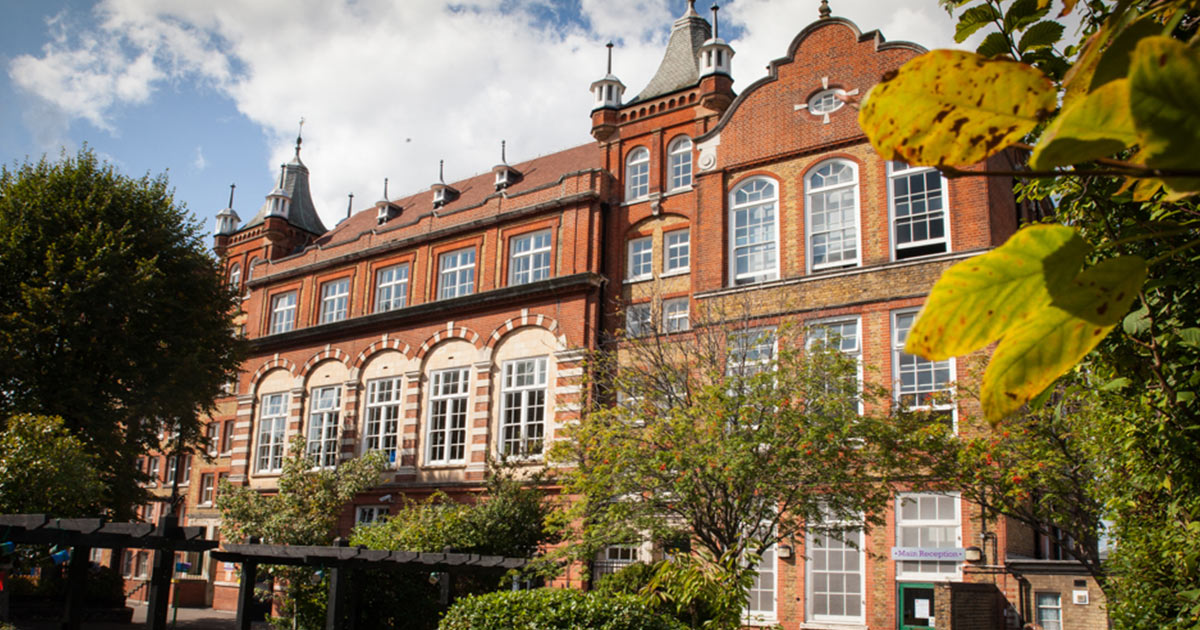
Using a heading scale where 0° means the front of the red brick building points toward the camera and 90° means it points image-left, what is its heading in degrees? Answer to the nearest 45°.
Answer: approximately 45°

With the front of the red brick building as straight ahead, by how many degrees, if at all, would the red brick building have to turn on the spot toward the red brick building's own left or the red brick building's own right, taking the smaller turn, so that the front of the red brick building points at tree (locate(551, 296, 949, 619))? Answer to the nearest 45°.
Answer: approximately 45° to the red brick building's own left
